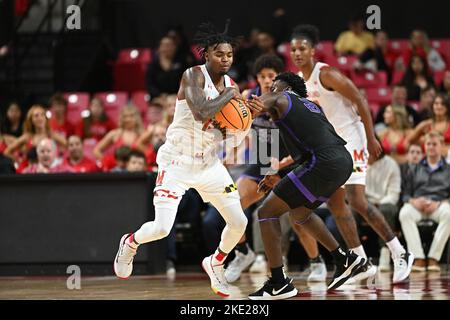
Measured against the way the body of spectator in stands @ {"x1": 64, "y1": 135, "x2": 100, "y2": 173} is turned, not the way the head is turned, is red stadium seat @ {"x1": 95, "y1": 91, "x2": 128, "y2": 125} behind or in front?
behind

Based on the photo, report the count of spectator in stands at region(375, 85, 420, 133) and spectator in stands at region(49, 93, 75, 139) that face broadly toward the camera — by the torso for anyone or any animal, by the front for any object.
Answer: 2

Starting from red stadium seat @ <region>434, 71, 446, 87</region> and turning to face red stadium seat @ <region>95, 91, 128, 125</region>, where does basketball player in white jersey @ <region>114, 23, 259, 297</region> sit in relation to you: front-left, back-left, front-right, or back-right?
front-left

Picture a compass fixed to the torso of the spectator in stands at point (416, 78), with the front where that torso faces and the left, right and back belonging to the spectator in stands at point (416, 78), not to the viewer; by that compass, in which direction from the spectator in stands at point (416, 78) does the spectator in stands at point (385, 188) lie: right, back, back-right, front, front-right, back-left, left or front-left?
front

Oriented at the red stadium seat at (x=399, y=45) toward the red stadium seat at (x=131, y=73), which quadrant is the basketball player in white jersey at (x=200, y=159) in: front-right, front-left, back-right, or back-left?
front-left

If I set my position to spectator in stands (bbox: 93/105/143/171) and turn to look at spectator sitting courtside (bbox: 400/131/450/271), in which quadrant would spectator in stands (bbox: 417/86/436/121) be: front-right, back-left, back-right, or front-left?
front-left

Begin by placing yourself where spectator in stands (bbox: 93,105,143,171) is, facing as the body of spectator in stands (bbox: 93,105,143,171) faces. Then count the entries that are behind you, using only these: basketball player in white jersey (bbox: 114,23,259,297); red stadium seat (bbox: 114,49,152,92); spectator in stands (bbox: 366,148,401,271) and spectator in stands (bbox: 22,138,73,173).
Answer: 1

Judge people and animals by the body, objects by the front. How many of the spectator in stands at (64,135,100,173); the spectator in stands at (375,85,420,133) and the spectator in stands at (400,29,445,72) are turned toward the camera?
3

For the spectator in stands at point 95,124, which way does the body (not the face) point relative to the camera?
toward the camera

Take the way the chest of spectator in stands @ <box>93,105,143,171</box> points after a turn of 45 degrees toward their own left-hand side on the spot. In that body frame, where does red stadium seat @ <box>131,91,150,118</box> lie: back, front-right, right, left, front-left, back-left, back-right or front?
back-left

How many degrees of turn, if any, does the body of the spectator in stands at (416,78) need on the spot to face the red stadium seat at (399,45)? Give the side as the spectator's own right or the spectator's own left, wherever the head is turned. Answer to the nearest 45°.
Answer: approximately 180°

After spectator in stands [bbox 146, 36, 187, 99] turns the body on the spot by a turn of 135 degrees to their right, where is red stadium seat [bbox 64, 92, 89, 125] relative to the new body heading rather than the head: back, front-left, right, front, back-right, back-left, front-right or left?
front-left

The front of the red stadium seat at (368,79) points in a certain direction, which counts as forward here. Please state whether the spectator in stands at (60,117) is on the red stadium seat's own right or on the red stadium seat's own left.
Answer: on the red stadium seat's own right

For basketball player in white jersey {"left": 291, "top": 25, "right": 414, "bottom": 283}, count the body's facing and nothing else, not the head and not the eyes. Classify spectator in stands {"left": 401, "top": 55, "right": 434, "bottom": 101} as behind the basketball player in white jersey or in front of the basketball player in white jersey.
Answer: behind

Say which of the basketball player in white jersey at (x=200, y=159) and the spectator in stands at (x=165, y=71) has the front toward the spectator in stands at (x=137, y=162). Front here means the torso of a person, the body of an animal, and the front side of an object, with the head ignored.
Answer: the spectator in stands at (x=165, y=71)

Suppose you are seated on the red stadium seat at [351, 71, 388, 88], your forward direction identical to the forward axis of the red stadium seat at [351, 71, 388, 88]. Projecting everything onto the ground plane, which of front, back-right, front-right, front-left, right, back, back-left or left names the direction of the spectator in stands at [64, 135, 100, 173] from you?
front-right

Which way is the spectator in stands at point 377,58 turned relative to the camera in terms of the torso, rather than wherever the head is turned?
toward the camera
